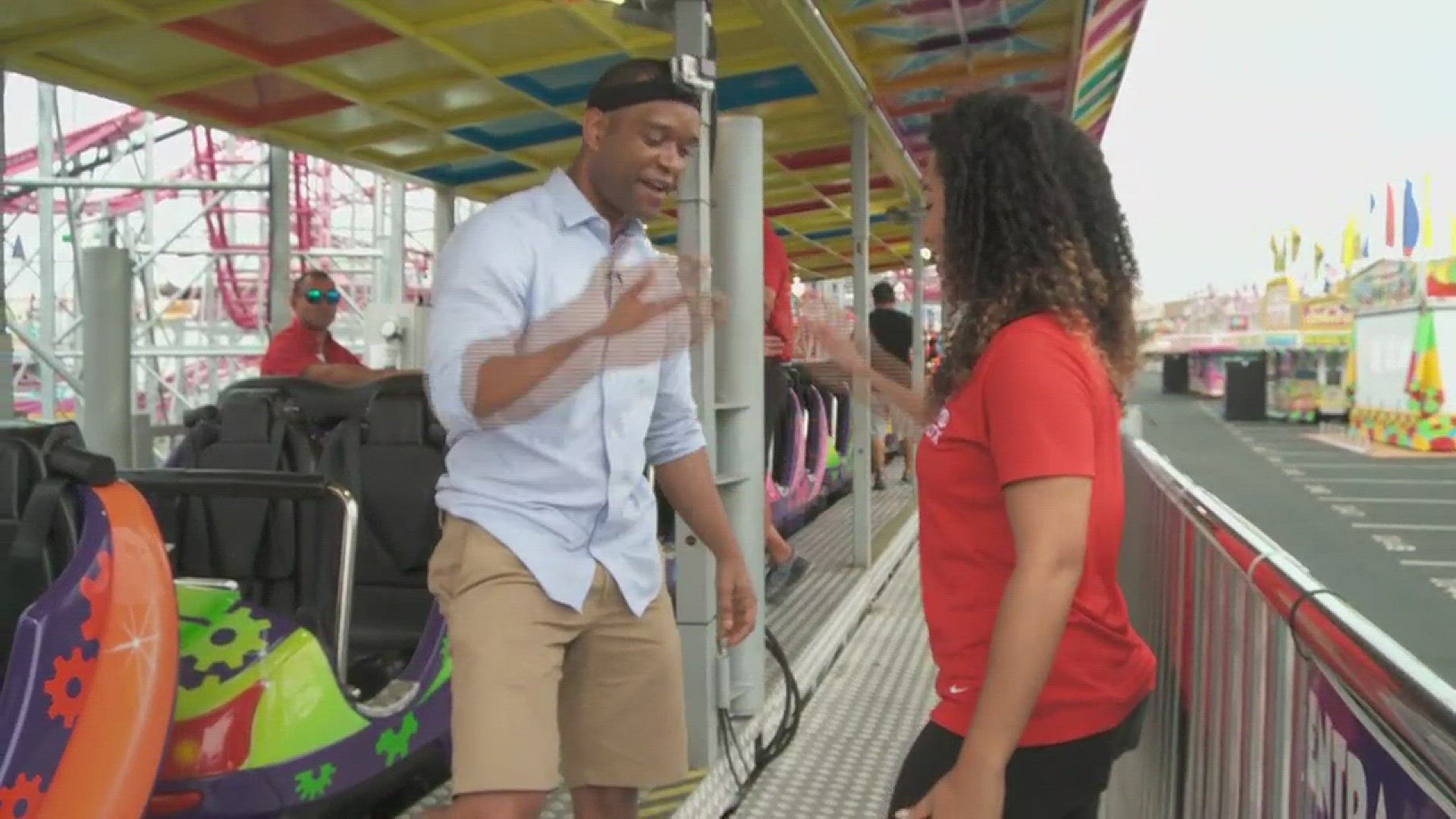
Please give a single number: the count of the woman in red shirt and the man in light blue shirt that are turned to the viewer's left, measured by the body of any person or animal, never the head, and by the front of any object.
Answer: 1

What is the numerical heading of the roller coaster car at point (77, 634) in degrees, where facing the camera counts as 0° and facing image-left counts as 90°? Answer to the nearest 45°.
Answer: approximately 45°

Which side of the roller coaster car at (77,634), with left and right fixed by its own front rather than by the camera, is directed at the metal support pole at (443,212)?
back

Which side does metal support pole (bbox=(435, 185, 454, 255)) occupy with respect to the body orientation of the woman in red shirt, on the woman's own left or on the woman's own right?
on the woman's own right

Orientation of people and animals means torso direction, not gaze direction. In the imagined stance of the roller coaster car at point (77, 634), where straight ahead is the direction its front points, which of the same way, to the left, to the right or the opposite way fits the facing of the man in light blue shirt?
to the left

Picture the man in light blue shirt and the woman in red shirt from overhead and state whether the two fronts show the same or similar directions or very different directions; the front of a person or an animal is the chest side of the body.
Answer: very different directions

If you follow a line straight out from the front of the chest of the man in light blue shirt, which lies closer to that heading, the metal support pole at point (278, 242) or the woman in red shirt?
the woman in red shirt

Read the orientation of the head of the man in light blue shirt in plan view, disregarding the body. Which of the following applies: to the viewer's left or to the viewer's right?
to the viewer's right

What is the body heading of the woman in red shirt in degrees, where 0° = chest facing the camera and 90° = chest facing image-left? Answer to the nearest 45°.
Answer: approximately 90°

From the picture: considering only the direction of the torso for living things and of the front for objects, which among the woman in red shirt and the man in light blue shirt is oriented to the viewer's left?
the woman in red shirt
